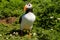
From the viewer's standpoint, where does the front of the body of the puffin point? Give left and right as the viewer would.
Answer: facing the viewer and to the right of the viewer
